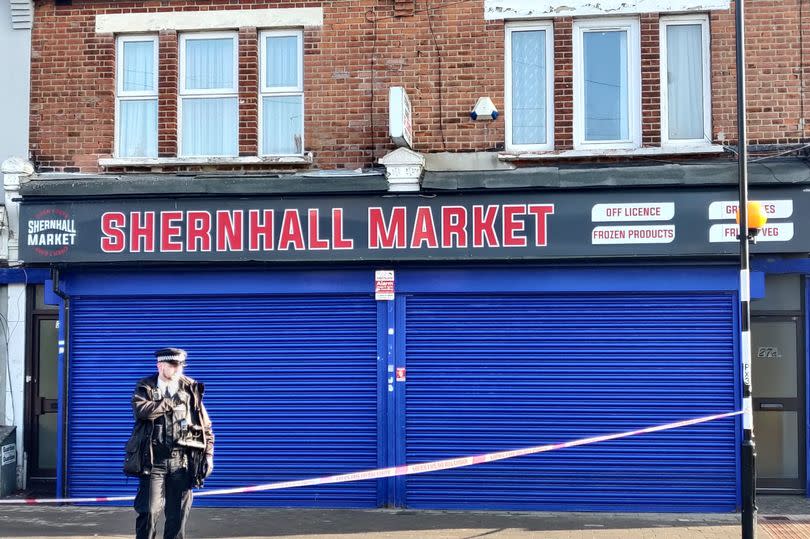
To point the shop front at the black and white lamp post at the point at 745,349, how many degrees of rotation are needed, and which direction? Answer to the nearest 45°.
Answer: approximately 45° to its left

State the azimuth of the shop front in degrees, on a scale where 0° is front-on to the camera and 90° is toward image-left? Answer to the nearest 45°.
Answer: approximately 0°

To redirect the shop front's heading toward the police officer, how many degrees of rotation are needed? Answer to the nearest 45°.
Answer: approximately 45° to its right

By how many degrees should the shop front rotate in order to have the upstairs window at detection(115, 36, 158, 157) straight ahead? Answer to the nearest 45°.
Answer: approximately 90° to its right

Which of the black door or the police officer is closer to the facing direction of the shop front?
the police officer

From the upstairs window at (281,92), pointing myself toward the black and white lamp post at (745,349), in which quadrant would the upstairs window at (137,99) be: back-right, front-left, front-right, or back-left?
back-right

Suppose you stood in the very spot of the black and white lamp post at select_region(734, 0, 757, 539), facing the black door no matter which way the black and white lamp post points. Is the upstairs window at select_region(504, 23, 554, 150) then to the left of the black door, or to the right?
right
